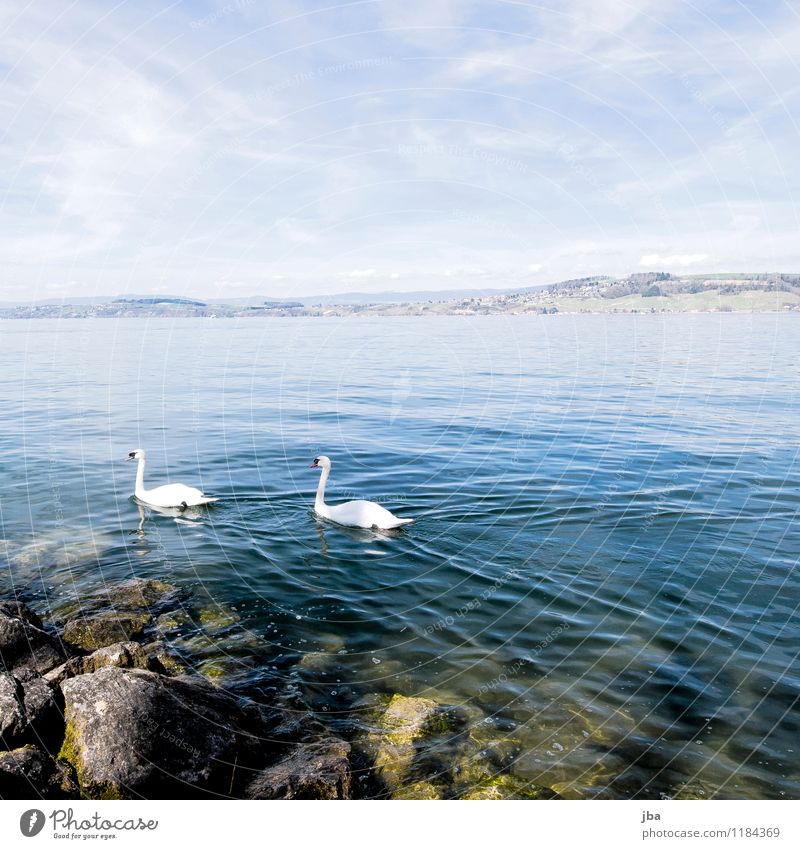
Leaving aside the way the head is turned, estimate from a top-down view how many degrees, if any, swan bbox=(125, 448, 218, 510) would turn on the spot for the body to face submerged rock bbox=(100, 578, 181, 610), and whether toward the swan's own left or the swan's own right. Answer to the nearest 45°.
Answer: approximately 90° to the swan's own left

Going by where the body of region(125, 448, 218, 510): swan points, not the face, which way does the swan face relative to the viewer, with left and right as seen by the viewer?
facing to the left of the viewer

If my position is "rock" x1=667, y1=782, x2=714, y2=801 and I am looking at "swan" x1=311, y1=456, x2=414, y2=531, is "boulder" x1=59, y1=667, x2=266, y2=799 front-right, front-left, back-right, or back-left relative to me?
front-left

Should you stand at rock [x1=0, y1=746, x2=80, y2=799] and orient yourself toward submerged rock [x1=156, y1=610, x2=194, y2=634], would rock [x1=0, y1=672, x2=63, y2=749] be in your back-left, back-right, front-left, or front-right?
front-left

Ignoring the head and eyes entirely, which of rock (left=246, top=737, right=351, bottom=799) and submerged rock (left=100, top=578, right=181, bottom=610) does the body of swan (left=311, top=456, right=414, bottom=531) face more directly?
the submerged rock

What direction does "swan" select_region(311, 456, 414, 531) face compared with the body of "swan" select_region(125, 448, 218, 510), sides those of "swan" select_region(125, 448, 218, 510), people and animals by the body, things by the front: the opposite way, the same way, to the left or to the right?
the same way

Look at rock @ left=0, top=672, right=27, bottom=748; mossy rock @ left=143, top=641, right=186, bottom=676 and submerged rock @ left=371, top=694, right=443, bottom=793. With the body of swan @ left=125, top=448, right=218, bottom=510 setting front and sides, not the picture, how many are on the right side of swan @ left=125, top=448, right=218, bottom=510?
0

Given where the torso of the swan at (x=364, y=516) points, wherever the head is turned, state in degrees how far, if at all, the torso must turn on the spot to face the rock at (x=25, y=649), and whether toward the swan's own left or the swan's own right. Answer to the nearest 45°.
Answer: approximately 45° to the swan's own left

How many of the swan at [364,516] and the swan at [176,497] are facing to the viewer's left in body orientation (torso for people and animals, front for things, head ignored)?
2

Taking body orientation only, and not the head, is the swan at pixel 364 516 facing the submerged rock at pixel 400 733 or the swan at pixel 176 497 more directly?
the swan

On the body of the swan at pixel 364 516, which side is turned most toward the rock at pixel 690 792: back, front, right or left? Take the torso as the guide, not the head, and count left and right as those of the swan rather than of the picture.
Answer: left

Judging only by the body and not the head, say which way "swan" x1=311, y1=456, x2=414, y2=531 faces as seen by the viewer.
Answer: to the viewer's left
